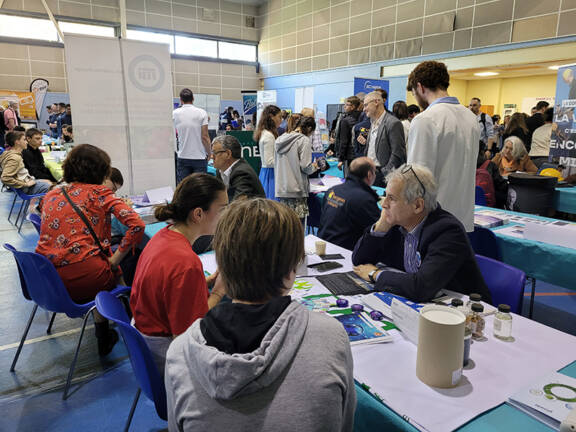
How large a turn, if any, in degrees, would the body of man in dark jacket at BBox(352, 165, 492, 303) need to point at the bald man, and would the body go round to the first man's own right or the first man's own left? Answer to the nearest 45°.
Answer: approximately 90° to the first man's own right

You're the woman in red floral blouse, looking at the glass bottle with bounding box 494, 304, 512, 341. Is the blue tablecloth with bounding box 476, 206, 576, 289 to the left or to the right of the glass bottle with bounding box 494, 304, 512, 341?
left

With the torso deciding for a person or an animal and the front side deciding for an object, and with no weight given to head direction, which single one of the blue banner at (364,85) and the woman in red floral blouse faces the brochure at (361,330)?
the blue banner

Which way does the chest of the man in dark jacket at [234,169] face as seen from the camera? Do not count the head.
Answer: to the viewer's left

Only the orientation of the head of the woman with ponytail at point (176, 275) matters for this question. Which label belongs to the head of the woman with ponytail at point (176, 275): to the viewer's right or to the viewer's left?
to the viewer's right

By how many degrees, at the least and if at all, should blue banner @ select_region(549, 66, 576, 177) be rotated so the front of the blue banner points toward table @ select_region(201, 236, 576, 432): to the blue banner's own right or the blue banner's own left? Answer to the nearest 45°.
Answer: approximately 45° to the blue banner's own left

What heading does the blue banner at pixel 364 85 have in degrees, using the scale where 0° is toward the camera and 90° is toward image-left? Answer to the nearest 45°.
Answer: approximately 0°
